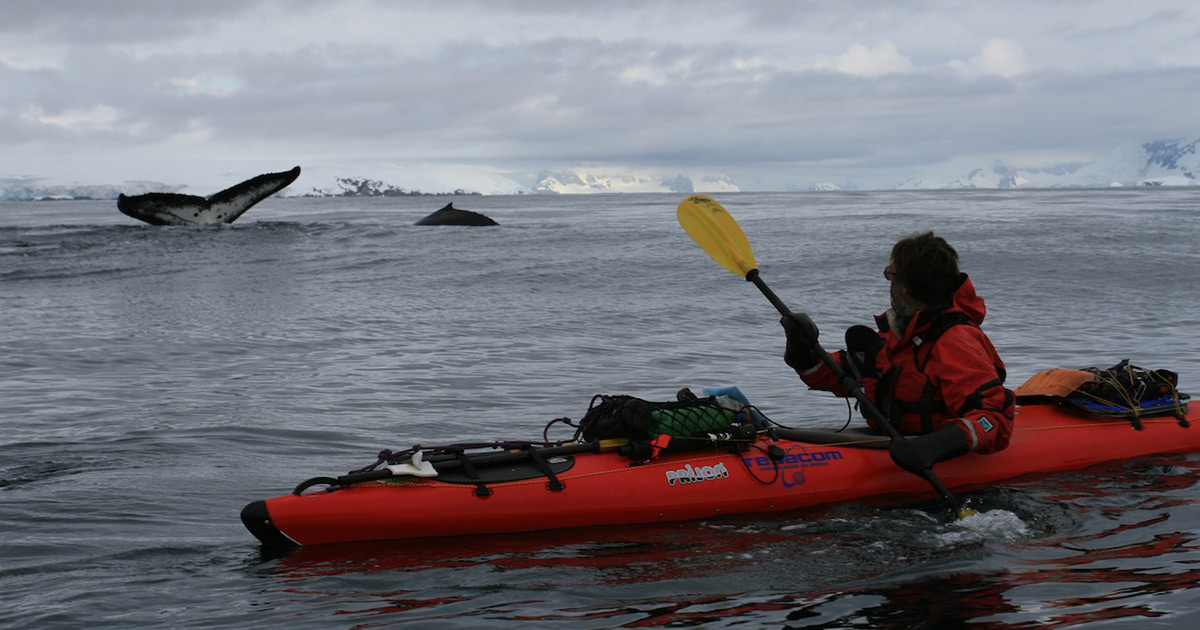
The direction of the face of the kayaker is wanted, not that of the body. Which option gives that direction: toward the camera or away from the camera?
away from the camera

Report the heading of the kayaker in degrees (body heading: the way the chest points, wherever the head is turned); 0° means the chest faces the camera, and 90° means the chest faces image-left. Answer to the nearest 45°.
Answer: approximately 90°
